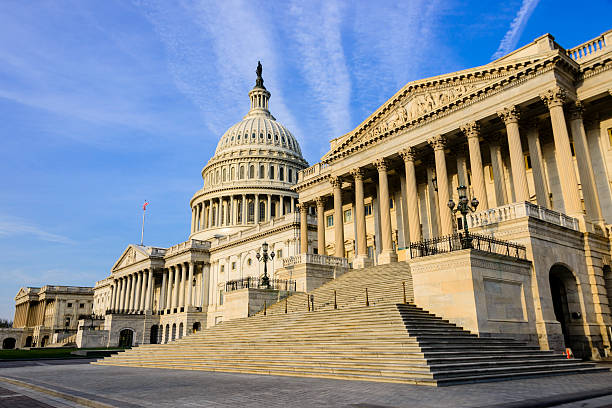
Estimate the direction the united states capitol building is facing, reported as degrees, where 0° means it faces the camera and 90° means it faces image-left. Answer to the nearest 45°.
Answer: approximately 45°
